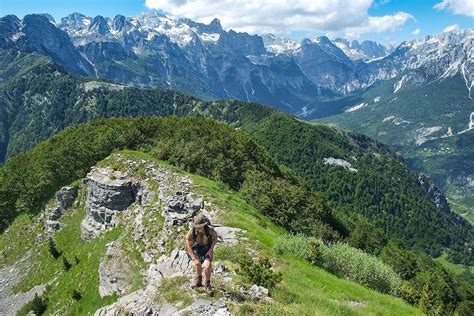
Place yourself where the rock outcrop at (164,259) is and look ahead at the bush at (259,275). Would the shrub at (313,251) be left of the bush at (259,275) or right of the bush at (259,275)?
left

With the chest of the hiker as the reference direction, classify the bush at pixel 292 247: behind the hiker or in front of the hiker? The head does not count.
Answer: behind

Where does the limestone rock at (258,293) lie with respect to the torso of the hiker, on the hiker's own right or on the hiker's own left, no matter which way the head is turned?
on the hiker's own left

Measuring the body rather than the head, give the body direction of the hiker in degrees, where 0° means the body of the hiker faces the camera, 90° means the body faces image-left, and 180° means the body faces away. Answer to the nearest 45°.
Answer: approximately 0°

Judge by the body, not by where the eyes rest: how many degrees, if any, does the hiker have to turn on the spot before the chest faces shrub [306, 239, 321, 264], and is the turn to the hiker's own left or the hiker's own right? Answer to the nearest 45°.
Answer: approximately 135° to the hiker's own left

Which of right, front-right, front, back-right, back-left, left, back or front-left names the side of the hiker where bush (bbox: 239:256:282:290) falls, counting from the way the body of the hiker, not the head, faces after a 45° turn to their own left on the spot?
left

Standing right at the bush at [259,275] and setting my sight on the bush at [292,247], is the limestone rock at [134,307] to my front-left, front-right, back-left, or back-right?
back-left

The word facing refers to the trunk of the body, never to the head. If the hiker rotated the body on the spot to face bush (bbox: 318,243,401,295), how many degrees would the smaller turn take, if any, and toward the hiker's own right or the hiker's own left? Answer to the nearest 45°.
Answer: approximately 135° to the hiker's own left
